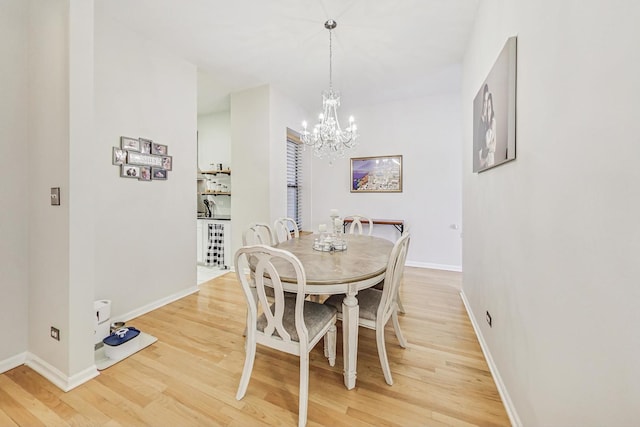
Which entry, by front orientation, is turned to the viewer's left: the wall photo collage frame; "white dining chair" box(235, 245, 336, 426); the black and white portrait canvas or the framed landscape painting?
the black and white portrait canvas

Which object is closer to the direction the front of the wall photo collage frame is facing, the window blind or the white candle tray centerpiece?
the white candle tray centerpiece

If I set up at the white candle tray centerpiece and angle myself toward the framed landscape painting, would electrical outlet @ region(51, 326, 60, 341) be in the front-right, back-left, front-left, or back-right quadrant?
back-left

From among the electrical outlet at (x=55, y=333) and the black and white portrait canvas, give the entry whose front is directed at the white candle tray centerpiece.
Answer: the black and white portrait canvas

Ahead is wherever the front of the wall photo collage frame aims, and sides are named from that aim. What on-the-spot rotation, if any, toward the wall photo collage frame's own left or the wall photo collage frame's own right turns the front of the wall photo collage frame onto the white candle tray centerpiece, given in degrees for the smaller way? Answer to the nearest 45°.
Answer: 0° — it already faces it

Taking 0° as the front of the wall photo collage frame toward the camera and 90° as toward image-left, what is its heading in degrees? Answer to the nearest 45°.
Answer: approximately 315°

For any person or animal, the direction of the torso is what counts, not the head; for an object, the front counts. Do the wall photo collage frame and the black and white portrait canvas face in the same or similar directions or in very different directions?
very different directions

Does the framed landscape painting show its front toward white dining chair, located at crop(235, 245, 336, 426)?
yes

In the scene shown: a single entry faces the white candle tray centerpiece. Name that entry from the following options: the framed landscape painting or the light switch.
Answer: the framed landscape painting

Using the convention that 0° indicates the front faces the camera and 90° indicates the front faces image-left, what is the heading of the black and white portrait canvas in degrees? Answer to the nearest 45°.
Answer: approximately 90°
